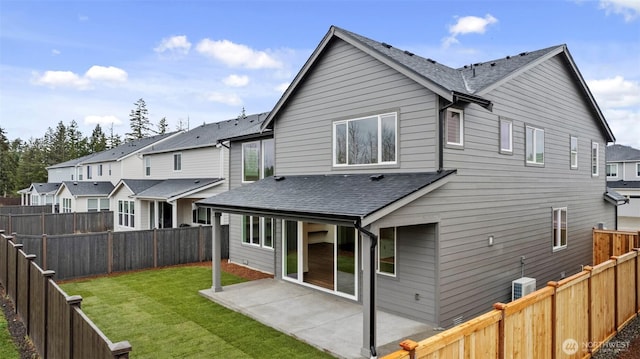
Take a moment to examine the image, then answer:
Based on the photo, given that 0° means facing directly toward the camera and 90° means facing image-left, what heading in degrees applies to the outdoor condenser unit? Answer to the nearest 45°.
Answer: approximately 315°

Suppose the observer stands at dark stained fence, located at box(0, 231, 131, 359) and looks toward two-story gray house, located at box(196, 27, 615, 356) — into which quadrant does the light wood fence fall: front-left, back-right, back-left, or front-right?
front-right

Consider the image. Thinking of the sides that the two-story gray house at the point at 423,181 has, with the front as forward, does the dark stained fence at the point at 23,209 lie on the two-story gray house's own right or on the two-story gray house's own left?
on the two-story gray house's own left

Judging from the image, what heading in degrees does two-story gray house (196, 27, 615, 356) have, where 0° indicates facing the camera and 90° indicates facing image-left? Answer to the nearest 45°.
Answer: approximately 225°

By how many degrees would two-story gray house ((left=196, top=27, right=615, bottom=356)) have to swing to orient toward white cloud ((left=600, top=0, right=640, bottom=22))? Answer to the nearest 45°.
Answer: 0° — it already faces it

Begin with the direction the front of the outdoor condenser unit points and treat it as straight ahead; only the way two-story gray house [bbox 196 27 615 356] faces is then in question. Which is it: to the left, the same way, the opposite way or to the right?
to the left

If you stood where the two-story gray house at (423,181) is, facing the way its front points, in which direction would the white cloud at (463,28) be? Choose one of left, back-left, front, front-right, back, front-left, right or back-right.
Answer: front-left

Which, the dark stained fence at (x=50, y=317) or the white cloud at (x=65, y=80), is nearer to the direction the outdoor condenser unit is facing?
the dark stained fence

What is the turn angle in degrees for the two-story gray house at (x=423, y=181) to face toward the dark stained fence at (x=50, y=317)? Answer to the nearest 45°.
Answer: approximately 180°

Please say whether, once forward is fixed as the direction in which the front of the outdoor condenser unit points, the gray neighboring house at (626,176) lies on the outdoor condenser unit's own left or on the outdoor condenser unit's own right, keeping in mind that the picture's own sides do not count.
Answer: on the outdoor condenser unit's own left

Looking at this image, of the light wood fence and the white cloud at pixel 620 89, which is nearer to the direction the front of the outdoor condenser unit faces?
the light wood fence

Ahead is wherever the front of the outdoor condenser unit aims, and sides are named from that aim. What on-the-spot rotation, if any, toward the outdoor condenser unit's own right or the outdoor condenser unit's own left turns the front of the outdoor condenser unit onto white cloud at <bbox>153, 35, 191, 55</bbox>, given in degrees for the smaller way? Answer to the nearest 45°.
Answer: approximately 180°

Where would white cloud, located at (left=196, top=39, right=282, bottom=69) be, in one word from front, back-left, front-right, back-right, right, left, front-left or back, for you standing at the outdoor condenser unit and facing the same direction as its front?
back

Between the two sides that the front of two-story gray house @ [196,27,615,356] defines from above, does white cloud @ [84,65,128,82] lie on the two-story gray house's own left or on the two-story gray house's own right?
on the two-story gray house's own left
